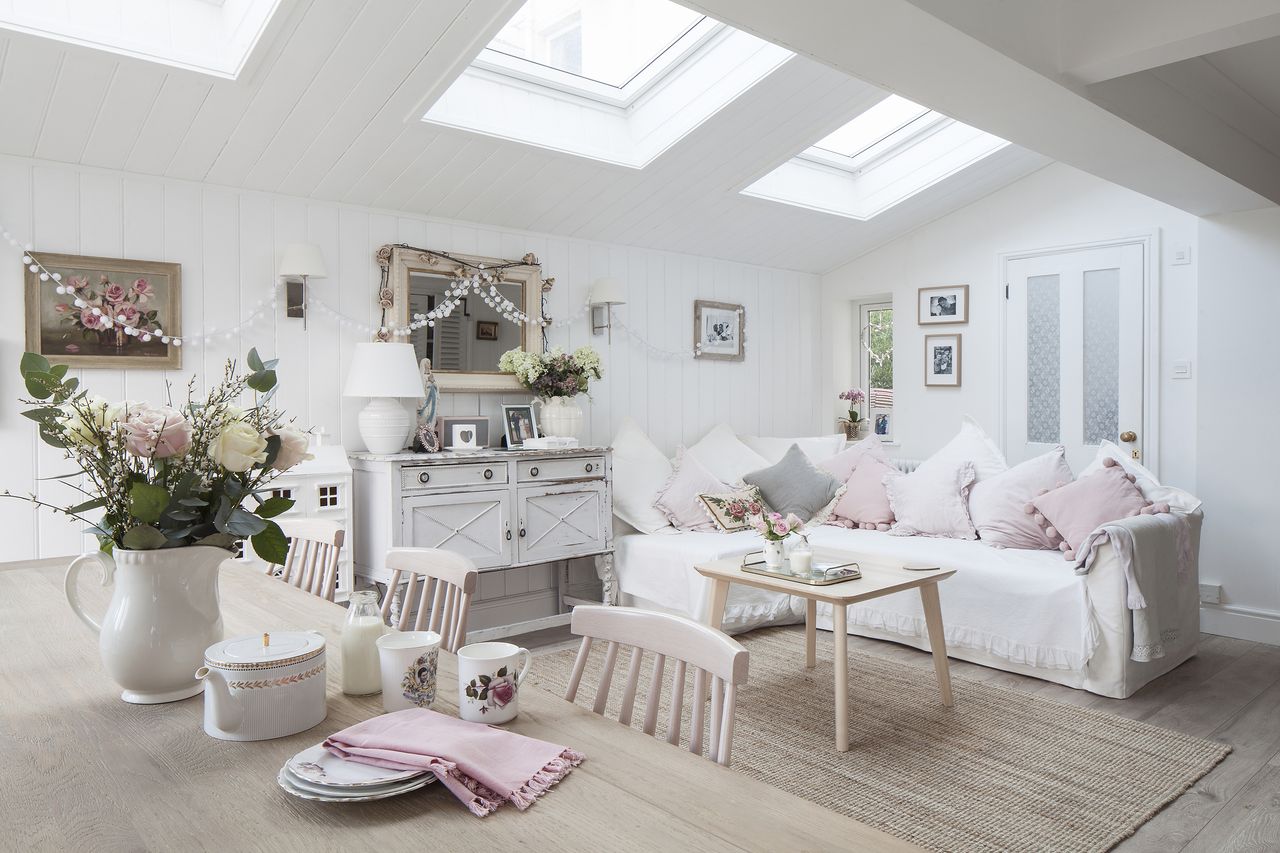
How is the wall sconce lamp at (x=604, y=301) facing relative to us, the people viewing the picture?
facing the viewer and to the right of the viewer

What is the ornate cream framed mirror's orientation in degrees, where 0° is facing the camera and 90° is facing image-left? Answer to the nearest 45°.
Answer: approximately 315°

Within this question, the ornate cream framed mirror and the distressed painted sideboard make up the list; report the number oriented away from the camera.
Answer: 0

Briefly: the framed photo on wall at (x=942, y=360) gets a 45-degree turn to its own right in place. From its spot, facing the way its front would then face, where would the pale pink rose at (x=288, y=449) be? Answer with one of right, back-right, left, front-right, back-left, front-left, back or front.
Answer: left

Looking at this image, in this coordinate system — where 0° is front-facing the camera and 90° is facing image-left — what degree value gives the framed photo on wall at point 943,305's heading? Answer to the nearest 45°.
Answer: approximately 45°

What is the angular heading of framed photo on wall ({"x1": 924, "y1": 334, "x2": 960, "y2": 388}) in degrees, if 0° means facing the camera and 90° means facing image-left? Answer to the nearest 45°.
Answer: approximately 45°

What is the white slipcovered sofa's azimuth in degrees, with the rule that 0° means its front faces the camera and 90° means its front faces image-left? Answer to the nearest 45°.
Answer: approximately 45°

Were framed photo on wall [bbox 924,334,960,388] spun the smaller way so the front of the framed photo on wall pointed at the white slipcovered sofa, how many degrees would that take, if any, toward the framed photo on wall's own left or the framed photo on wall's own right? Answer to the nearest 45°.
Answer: approximately 45° to the framed photo on wall's own left

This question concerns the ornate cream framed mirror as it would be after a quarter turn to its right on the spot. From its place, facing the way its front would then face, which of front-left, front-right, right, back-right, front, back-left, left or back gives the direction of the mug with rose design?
front-left

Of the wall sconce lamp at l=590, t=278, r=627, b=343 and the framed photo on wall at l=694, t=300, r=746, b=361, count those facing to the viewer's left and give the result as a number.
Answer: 0

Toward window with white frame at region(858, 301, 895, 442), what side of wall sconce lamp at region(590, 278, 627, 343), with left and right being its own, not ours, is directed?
left

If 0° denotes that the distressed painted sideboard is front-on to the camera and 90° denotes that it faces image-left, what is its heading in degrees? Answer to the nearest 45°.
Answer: approximately 315°

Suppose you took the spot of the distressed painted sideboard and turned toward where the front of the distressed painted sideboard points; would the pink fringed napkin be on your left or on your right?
on your right

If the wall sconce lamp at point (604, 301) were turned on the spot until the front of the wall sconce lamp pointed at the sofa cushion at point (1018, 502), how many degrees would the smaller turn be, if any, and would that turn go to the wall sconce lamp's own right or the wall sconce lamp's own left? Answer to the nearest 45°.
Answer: approximately 45° to the wall sconce lamp's own left
